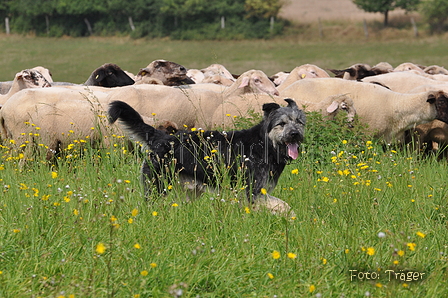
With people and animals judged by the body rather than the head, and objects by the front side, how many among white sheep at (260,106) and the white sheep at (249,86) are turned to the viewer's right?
2

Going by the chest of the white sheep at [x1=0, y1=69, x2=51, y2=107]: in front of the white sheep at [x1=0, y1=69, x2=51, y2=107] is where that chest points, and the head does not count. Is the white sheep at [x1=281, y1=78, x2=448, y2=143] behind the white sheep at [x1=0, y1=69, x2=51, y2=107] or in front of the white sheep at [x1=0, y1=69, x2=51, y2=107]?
in front

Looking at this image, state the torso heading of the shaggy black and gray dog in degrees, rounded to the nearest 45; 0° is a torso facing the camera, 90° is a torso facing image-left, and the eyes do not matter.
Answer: approximately 270°

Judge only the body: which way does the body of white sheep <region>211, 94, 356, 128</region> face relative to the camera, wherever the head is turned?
to the viewer's right

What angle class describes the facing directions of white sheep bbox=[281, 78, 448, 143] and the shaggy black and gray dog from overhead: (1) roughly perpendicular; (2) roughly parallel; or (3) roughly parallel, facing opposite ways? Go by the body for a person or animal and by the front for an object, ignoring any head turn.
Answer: roughly parallel

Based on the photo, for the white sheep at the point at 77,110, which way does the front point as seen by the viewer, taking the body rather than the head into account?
to the viewer's right

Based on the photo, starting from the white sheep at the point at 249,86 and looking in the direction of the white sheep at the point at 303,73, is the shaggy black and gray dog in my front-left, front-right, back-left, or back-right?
back-right

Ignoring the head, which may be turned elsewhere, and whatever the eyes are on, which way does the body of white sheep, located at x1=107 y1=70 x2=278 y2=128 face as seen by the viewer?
to the viewer's right

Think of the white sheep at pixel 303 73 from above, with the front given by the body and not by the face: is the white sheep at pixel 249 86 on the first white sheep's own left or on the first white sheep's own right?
on the first white sheep's own right

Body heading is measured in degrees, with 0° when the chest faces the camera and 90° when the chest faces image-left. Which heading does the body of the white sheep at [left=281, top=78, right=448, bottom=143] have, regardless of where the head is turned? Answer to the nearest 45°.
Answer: approximately 270°
